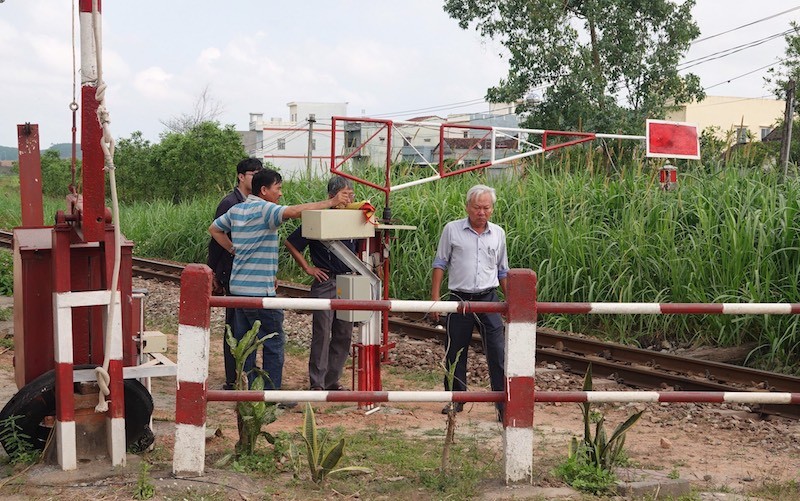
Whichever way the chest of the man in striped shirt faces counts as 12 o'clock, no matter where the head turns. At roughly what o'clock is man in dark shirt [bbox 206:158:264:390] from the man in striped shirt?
The man in dark shirt is roughly at 10 o'clock from the man in striped shirt.

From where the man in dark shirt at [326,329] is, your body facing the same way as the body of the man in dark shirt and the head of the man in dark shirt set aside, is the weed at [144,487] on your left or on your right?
on your right

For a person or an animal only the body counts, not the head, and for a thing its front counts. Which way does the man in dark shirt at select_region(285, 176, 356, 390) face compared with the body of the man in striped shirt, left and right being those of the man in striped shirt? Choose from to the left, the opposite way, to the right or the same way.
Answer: to the right

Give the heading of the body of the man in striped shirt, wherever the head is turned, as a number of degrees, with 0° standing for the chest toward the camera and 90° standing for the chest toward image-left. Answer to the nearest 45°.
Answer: approximately 225°

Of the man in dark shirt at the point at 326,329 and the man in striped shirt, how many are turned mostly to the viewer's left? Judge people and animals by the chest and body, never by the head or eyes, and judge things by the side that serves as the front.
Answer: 0

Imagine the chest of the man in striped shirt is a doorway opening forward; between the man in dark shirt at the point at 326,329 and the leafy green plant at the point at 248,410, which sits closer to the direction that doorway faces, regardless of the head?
the man in dark shirt

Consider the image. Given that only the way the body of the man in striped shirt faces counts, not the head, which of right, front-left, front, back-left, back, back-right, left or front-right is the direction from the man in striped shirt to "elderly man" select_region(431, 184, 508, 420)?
front-right

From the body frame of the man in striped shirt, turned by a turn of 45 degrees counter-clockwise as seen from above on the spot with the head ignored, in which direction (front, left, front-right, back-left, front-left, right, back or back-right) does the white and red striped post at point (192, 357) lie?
back

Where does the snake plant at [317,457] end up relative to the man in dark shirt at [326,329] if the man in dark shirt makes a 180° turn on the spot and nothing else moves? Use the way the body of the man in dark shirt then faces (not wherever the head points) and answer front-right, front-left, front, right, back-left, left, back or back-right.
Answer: back-left

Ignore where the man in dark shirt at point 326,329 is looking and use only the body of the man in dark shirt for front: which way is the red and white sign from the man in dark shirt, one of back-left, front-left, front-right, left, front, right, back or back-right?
left

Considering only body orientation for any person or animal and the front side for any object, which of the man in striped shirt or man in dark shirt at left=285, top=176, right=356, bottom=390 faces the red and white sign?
the man in striped shirt

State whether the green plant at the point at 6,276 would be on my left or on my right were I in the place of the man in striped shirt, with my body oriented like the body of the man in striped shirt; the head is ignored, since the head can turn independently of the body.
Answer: on my left

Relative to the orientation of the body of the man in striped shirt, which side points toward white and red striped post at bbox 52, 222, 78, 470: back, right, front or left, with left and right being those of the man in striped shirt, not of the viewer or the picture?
back

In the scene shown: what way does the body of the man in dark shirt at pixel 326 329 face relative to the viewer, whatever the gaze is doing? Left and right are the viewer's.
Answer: facing the viewer and to the right of the viewer

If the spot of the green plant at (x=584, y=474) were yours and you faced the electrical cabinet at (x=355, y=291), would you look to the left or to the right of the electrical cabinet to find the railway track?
right

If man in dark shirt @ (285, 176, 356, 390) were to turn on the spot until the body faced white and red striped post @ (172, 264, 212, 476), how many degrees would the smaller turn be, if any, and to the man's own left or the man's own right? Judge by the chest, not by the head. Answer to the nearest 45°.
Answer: approximately 45° to the man's own right

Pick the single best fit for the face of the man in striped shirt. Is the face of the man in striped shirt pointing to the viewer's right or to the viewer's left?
to the viewer's right

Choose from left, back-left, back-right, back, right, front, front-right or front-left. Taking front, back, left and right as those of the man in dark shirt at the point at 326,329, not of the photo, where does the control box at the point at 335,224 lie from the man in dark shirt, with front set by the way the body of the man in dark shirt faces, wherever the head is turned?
front-right
